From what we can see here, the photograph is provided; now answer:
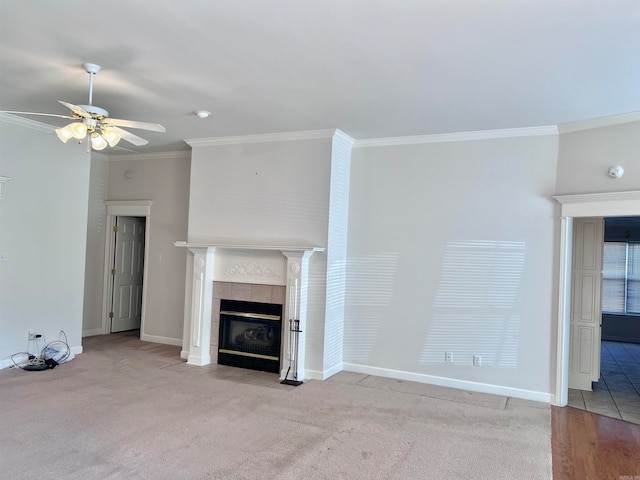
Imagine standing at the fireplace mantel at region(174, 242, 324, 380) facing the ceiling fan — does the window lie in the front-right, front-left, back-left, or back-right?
back-left

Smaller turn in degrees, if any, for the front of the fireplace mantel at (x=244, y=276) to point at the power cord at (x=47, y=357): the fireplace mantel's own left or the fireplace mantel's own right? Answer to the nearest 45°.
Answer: approximately 45° to the fireplace mantel's own right

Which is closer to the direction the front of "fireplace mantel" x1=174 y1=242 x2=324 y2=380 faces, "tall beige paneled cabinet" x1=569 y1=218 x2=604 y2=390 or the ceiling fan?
the ceiling fan

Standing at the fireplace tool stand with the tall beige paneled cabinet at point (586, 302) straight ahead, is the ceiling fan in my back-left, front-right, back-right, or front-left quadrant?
back-right

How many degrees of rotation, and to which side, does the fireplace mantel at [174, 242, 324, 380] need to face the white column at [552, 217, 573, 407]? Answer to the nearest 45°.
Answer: approximately 90° to its left

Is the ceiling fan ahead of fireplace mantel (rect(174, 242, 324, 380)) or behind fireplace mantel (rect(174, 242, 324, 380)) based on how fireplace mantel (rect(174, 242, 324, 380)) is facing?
ahead

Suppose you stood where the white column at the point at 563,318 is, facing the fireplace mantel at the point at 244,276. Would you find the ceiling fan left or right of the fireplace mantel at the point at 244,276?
left

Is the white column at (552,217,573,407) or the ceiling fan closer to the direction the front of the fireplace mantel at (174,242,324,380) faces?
the ceiling fan

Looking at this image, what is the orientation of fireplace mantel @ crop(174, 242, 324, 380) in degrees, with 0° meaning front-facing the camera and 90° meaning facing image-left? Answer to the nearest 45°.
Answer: approximately 45°

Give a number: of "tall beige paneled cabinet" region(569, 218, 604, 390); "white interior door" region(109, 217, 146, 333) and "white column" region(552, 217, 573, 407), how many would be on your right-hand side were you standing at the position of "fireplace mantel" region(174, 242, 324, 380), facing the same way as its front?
1

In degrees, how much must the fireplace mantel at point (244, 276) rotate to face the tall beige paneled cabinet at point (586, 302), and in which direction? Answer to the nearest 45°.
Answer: approximately 135° to its left

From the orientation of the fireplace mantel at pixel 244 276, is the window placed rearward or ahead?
rearward

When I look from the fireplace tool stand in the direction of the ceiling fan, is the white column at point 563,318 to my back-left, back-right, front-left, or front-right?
back-left

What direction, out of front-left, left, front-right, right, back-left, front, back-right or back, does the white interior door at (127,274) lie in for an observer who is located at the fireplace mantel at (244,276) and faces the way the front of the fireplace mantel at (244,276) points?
right
